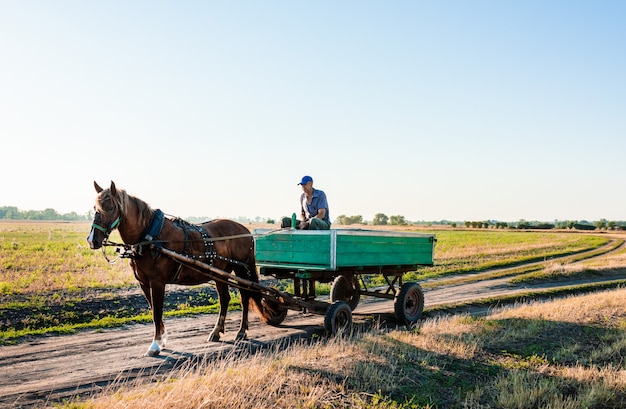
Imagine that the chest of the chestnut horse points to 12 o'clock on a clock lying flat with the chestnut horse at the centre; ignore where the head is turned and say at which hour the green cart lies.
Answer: The green cart is roughly at 7 o'clock from the chestnut horse.

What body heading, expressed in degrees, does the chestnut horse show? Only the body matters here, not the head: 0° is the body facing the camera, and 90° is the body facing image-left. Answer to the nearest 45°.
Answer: approximately 45°

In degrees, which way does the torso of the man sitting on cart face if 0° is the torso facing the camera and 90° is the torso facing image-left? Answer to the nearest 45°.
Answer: approximately 45°

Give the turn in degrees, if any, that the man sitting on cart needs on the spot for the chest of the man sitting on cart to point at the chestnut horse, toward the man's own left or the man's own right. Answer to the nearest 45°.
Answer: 0° — they already face it

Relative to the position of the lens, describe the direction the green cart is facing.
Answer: facing the viewer and to the left of the viewer
